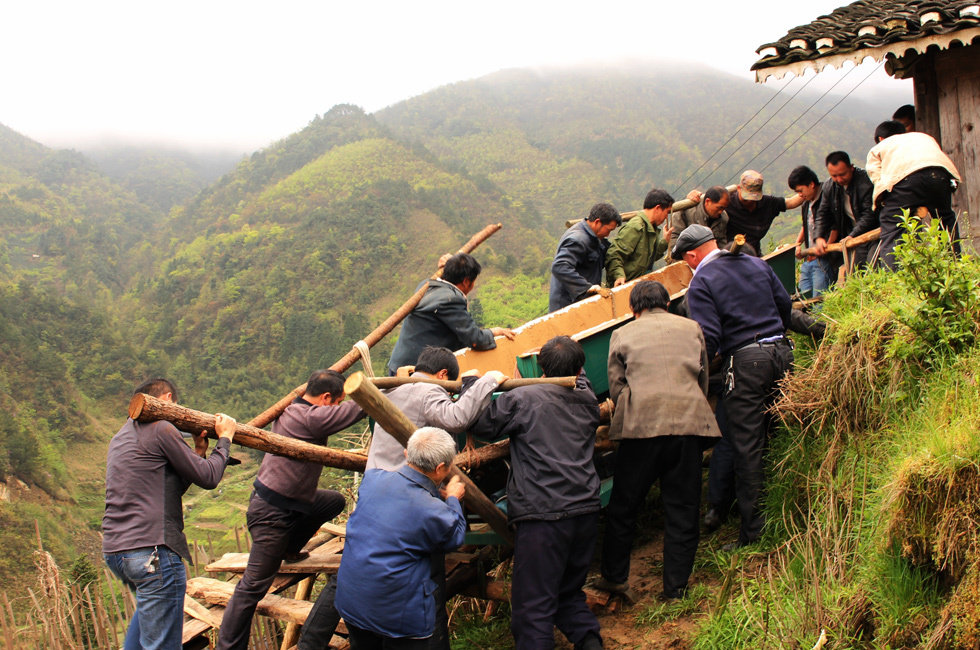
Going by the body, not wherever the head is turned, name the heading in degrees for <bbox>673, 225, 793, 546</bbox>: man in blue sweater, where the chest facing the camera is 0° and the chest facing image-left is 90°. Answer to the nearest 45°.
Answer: approximately 135°

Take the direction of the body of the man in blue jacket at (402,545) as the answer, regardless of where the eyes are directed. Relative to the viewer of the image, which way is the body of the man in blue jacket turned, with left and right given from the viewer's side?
facing away from the viewer and to the right of the viewer

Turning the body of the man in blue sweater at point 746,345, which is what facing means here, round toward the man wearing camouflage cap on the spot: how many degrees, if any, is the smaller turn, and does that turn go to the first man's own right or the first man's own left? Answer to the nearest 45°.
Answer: approximately 45° to the first man's own right

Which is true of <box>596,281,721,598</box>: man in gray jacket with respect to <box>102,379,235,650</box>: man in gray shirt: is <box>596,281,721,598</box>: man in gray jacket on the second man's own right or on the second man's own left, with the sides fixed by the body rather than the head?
on the second man's own right

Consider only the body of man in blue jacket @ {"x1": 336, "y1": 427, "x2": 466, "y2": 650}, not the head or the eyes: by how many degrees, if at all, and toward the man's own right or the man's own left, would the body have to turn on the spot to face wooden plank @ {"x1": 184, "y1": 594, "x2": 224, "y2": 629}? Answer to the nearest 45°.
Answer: approximately 90° to the man's own left

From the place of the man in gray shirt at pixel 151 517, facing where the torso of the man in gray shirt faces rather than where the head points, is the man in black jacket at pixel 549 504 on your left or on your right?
on your right

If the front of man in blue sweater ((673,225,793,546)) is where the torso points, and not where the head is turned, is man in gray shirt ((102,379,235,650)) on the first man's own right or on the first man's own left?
on the first man's own left

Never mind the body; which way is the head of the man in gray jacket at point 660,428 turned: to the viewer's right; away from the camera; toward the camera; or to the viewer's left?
away from the camera

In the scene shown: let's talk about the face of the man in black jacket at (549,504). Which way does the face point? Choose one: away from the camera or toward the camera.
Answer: away from the camera
